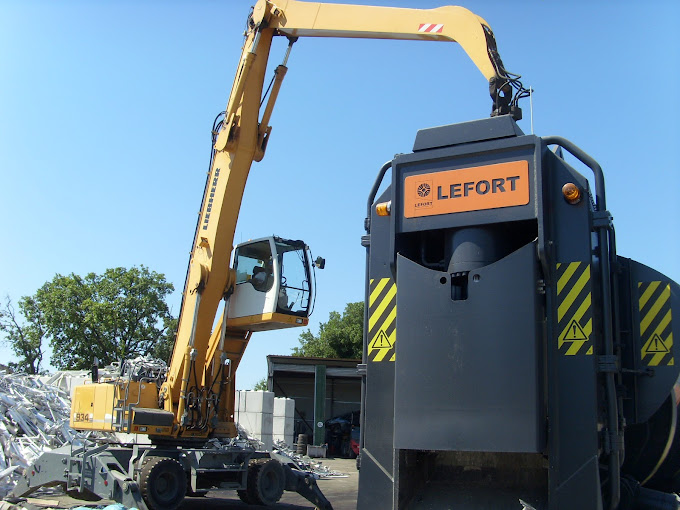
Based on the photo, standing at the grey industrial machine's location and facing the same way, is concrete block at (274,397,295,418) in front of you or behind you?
behind

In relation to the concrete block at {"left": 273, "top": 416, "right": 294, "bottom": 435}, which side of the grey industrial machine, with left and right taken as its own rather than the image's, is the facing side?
back

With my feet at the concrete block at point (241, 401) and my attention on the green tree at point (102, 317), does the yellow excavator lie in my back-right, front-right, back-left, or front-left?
back-left

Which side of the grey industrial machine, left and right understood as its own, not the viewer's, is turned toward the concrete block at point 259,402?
back

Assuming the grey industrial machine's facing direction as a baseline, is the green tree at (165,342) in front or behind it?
behind

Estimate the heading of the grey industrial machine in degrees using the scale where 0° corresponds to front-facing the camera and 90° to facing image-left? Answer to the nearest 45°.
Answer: approximately 0°

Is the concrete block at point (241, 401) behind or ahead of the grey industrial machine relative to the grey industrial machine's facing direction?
behind

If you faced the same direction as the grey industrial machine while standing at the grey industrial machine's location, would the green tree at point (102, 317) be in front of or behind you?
behind

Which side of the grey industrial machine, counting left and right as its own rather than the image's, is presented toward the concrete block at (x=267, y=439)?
back
